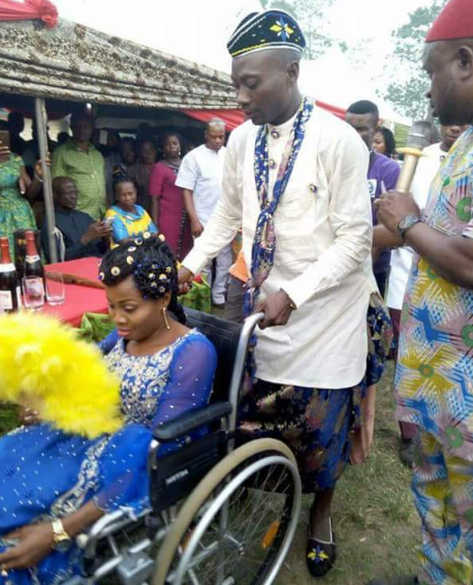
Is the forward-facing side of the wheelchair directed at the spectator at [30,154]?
no

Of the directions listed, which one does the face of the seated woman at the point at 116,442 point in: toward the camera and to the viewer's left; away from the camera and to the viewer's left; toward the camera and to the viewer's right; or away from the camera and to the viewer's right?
toward the camera and to the viewer's left

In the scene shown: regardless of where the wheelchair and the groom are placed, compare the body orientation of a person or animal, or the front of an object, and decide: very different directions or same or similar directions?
same or similar directions

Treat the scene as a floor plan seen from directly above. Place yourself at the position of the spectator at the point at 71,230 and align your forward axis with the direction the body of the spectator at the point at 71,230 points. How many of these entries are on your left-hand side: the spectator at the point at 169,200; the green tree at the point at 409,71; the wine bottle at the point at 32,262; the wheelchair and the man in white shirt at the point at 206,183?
3

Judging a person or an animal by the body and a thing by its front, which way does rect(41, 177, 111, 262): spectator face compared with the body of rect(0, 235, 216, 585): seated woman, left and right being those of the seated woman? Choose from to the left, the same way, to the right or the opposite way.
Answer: to the left

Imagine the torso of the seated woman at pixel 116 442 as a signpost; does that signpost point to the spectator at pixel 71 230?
no

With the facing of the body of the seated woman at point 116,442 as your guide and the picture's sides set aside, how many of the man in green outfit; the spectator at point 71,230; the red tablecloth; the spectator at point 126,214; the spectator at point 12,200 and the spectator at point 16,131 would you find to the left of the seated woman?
0

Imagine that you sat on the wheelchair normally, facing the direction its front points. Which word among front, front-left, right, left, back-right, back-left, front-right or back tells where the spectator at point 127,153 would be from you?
back-right

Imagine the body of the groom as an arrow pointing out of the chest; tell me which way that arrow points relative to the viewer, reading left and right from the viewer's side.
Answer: facing the viewer and to the left of the viewer

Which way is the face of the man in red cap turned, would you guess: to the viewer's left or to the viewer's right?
to the viewer's left

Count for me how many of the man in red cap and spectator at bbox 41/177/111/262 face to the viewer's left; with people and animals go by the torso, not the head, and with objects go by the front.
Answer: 1

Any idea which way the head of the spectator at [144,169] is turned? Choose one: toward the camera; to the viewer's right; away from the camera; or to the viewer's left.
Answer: toward the camera

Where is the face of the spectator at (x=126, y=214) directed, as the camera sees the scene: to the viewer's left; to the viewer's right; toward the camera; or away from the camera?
toward the camera

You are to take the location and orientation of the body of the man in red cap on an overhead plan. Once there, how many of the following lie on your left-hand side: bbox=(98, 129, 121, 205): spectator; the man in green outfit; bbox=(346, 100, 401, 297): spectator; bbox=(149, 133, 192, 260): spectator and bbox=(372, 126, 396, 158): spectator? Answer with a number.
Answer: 0

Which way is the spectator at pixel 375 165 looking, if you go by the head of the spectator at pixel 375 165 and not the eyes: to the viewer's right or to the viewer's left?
to the viewer's left

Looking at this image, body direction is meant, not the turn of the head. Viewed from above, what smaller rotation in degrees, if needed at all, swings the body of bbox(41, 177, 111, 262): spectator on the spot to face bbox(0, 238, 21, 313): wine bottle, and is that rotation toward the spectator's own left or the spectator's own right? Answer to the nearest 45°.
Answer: approximately 45° to the spectator's own right

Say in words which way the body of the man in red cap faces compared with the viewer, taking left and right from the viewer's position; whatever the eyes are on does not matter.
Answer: facing to the left of the viewer
